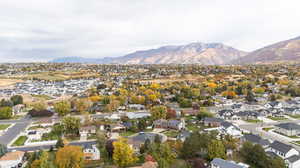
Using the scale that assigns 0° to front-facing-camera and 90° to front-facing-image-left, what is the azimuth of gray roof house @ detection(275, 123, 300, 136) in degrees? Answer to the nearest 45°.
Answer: approximately 45°

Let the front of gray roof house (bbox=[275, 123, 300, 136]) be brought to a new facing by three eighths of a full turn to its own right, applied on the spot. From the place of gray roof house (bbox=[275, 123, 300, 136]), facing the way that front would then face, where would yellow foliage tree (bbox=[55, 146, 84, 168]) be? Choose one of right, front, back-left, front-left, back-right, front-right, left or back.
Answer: back-left

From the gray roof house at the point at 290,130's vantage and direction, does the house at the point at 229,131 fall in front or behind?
in front

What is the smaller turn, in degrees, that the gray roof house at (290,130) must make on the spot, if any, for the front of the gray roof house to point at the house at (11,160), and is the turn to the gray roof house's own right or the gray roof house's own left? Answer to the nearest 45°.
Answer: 0° — it already faces it

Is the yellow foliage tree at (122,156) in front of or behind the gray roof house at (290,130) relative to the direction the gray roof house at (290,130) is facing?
in front

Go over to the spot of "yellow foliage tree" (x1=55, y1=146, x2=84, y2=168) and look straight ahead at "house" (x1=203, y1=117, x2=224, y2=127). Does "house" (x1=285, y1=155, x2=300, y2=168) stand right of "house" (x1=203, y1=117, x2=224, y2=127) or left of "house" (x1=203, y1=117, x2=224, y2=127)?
right
